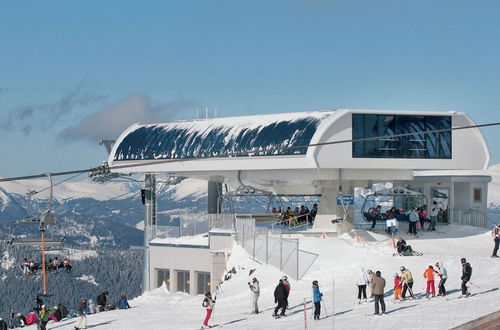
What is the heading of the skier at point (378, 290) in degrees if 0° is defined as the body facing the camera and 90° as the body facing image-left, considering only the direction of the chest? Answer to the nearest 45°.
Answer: approximately 180°

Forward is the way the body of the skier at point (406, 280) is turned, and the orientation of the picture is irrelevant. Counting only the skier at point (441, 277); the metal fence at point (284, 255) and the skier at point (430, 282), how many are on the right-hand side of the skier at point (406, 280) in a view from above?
1

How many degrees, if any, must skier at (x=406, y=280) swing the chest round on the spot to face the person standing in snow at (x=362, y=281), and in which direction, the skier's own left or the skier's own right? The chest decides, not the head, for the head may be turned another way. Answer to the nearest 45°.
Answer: approximately 45° to the skier's own right

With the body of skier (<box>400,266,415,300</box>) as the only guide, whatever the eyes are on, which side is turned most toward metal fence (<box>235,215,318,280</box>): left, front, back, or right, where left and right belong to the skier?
right

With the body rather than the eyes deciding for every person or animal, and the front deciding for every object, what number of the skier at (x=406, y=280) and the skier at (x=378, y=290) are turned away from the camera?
1

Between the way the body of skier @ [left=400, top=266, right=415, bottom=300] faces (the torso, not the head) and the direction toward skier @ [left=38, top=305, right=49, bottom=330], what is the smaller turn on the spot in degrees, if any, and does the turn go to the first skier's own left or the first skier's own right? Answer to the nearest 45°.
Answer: approximately 45° to the first skier's own right

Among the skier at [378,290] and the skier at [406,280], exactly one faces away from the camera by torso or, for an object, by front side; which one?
the skier at [378,290]

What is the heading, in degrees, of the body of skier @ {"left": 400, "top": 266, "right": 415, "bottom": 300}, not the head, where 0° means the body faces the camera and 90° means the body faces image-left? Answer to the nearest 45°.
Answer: approximately 45°

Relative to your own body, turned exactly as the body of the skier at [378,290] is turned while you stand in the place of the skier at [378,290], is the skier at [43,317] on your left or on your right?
on your left

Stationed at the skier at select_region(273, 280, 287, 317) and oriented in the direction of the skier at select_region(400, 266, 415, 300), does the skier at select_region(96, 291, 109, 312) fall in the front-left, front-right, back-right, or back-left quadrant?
back-left
